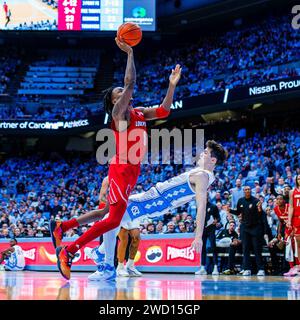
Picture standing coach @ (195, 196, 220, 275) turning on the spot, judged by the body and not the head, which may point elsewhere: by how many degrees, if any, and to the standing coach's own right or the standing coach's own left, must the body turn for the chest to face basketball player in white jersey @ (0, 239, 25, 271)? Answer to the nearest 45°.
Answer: approximately 90° to the standing coach's own right

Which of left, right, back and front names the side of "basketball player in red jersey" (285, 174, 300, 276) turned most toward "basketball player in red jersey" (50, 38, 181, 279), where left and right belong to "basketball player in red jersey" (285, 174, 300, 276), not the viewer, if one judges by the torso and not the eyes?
front

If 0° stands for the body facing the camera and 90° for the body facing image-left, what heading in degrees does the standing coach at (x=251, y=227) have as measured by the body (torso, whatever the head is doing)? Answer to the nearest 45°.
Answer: approximately 45°

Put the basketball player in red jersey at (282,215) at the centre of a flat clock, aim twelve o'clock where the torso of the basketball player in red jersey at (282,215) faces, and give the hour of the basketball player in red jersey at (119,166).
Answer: the basketball player in red jersey at (119,166) is roughly at 11 o'clock from the basketball player in red jersey at (282,215).

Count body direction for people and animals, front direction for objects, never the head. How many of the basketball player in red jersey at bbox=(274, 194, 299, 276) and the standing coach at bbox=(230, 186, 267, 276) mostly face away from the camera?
0

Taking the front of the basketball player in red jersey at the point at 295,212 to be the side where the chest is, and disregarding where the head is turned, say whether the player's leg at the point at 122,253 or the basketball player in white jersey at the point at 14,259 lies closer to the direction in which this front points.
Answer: the player's leg

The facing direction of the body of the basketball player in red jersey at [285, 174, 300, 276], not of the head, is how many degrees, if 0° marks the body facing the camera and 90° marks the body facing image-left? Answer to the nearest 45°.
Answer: approximately 45°
